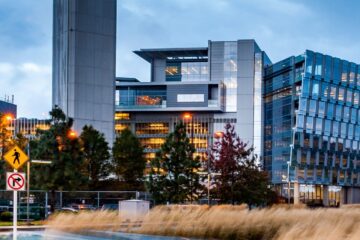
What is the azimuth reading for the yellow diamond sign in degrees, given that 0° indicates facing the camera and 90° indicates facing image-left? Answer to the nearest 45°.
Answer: approximately 0°

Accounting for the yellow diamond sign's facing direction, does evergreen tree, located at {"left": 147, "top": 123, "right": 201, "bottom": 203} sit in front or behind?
behind

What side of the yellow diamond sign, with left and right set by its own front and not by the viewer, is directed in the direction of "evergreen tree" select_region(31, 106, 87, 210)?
back

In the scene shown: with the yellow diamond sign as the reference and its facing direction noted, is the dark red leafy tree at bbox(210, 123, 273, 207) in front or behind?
behind

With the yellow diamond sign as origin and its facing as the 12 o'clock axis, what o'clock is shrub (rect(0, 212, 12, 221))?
The shrub is roughly at 6 o'clock from the yellow diamond sign.

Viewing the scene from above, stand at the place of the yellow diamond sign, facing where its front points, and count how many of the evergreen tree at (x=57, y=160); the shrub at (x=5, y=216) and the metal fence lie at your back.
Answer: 3

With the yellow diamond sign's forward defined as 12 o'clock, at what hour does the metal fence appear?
The metal fence is roughly at 6 o'clock from the yellow diamond sign.
